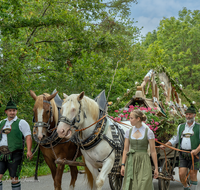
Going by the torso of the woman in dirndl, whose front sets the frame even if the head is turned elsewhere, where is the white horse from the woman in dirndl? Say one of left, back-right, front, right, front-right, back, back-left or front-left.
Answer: back-right

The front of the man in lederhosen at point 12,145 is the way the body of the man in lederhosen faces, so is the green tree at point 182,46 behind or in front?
behind

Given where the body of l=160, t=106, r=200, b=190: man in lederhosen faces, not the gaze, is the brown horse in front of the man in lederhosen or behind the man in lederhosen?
in front

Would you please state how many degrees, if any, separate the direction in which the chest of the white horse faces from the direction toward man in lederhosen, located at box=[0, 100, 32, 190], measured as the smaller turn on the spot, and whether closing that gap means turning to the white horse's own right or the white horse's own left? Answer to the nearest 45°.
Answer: approximately 45° to the white horse's own right

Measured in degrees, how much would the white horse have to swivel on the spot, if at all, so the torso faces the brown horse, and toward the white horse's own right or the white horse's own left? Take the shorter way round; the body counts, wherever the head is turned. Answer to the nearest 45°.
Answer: approximately 90° to the white horse's own right

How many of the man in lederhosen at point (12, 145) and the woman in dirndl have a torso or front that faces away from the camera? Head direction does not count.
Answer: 0

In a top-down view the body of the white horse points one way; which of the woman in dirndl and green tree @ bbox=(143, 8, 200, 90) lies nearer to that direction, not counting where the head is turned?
the woman in dirndl

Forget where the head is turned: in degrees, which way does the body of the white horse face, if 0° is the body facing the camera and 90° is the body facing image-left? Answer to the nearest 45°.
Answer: approximately 45°

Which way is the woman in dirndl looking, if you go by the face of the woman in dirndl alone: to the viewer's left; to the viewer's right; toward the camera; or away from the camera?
to the viewer's left

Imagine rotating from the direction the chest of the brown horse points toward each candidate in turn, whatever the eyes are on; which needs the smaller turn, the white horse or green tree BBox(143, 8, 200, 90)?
the white horse

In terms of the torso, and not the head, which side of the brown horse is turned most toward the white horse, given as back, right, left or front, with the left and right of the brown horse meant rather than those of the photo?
left
